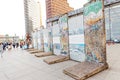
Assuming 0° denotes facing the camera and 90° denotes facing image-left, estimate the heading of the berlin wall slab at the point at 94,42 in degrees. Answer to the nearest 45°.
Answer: approximately 45°
